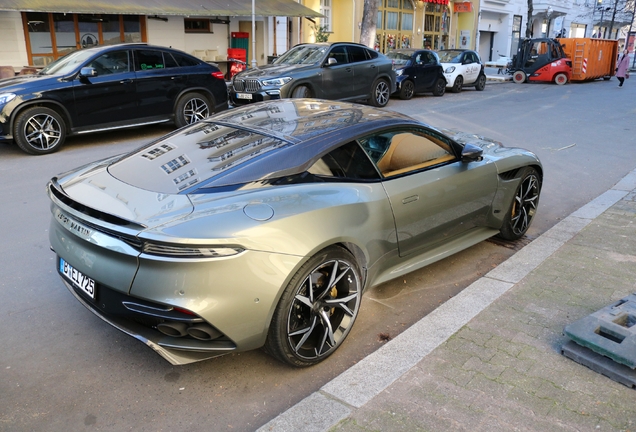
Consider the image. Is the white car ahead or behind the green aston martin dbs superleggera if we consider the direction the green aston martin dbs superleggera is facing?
ahead

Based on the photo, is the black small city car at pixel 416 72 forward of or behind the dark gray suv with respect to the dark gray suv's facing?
behind

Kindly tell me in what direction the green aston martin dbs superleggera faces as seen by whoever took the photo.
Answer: facing away from the viewer and to the right of the viewer

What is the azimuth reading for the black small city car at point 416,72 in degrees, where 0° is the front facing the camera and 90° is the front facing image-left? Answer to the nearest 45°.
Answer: approximately 45°

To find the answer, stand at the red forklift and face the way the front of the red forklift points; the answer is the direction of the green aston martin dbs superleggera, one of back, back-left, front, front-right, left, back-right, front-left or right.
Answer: left

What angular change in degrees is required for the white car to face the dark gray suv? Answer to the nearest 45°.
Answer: approximately 45° to its left

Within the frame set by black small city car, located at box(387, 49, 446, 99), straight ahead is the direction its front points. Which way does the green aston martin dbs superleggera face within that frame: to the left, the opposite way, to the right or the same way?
the opposite way

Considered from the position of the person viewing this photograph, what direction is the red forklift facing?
facing to the left of the viewer

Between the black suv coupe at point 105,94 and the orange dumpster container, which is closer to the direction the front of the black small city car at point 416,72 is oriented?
the black suv coupe

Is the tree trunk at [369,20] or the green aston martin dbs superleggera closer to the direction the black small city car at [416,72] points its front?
the green aston martin dbs superleggera

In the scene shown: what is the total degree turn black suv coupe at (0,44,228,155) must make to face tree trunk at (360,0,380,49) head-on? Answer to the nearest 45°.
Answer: approximately 180°

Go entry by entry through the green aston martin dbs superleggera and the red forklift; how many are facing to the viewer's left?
1
